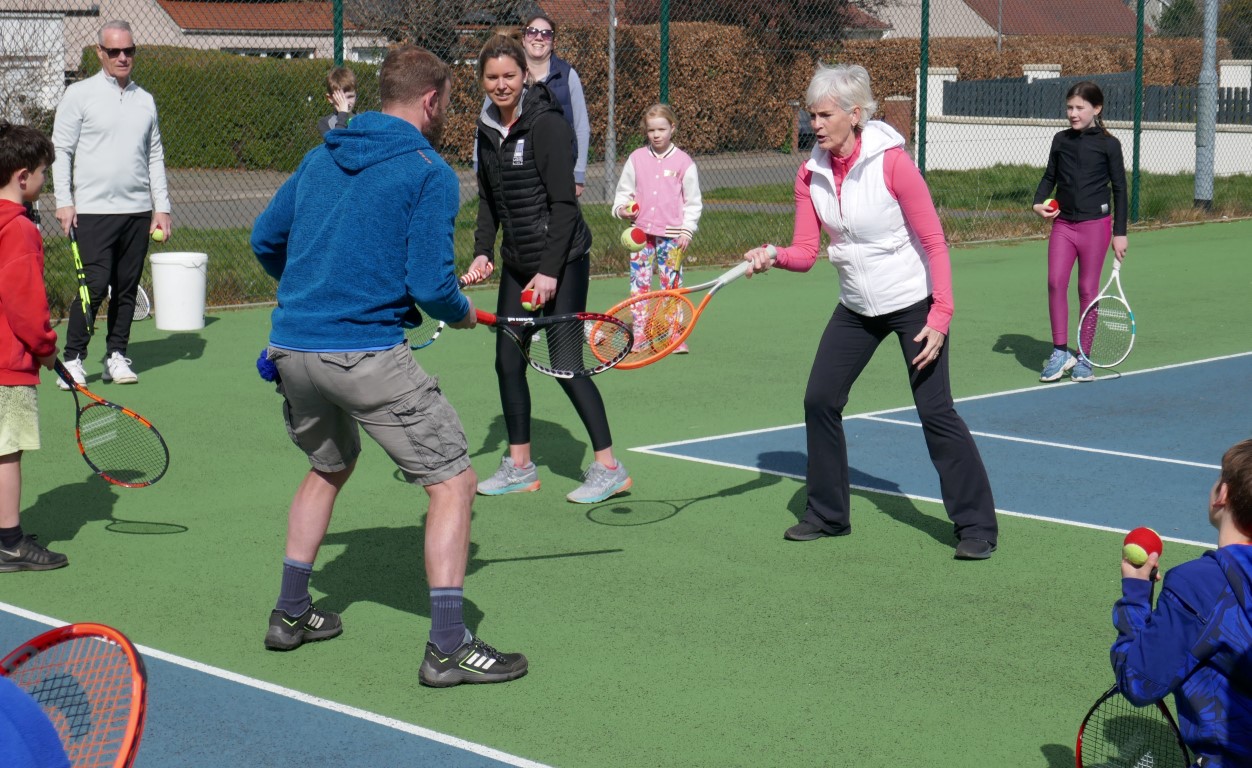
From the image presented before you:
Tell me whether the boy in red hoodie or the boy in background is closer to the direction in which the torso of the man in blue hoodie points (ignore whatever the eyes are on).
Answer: the boy in background

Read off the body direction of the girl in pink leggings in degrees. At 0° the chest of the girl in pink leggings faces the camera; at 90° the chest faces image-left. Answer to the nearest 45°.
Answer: approximately 45°

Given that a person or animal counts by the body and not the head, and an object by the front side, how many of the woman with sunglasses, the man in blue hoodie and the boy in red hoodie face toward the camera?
1

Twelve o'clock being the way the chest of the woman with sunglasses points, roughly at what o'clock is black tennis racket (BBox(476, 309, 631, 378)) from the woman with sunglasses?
The black tennis racket is roughly at 12 o'clock from the woman with sunglasses.

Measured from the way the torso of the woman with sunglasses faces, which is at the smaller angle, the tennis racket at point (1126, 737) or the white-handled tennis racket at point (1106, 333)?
the tennis racket

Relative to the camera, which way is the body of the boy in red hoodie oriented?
to the viewer's right

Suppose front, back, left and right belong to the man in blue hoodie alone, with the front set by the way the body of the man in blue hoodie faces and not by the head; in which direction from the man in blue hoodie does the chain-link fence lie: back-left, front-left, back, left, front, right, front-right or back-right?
front-left

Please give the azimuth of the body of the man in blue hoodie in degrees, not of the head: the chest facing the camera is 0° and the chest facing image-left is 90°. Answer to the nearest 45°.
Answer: approximately 225°

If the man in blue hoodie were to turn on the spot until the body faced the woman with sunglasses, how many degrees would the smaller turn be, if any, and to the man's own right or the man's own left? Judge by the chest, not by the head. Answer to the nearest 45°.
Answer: approximately 45° to the man's own left

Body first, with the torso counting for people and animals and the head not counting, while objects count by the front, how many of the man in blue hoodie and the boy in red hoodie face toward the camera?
0

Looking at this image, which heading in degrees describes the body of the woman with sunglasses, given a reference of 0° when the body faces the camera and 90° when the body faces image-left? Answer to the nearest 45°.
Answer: approximately 0°

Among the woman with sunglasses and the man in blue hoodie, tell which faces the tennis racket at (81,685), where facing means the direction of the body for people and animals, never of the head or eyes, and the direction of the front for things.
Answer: the woman with sunglasses

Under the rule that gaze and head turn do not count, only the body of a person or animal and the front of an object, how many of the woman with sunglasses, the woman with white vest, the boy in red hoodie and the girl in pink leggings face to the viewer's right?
1

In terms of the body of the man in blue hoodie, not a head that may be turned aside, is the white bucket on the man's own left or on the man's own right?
on the man's own left

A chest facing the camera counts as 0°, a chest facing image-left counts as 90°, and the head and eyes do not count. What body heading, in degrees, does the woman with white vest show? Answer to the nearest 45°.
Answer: approximately 45°
